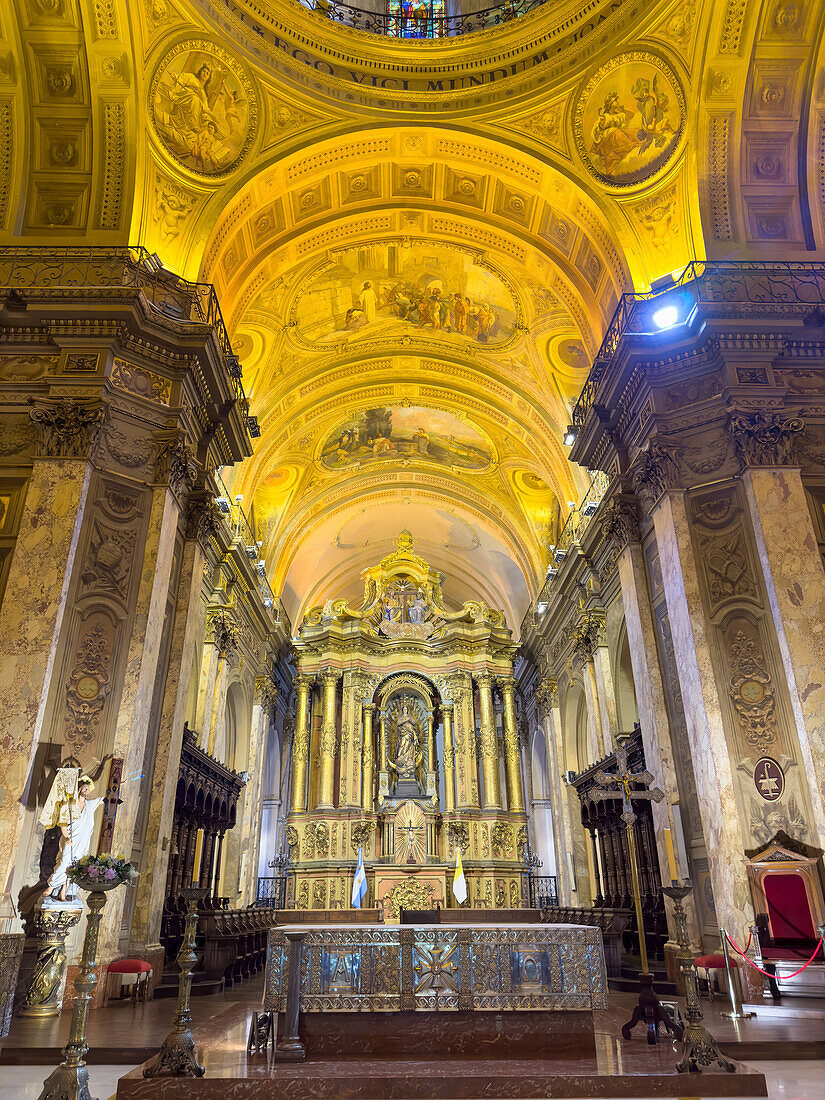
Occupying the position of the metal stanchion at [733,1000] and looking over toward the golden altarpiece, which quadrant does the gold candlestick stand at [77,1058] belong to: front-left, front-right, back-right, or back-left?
back-left

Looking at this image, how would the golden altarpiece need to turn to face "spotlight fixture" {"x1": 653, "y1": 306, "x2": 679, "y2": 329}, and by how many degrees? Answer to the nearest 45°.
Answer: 0° — it already faces it

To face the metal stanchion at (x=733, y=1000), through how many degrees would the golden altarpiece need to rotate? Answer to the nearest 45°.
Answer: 0° — it already faces it

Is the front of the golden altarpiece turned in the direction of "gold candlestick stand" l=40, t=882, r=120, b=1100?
yes

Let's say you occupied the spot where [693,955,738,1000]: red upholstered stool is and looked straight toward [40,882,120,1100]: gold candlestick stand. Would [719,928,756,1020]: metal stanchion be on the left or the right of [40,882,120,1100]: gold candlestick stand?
left

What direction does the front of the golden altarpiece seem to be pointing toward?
toward the camera

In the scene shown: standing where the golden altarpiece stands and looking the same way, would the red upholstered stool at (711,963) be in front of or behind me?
in front

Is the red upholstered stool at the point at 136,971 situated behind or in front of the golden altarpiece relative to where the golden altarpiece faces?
in front

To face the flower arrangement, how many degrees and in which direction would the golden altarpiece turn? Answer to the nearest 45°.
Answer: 0° — it already faces it
